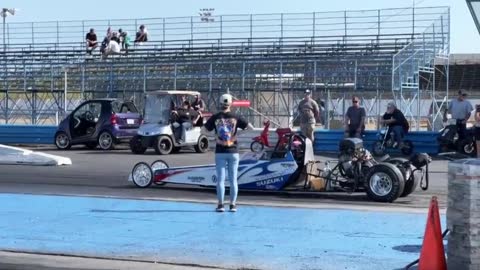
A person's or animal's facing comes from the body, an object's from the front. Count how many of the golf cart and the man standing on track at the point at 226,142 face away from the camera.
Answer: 1

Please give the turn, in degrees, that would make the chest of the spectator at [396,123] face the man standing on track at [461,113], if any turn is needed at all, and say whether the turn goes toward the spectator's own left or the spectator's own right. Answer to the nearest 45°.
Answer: approximately 135° to the spectator's own left

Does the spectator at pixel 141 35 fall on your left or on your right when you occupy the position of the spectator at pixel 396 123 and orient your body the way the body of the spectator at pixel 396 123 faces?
on your right

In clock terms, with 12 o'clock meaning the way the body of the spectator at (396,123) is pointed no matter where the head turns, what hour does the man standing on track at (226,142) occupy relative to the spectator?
The man standing on track is roughly at 11 o'clock from the spectator.

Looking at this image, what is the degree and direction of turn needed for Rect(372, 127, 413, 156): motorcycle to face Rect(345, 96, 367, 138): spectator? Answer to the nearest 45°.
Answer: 0° — it already faces them

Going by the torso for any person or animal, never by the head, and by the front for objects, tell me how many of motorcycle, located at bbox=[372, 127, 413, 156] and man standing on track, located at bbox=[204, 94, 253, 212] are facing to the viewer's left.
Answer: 1

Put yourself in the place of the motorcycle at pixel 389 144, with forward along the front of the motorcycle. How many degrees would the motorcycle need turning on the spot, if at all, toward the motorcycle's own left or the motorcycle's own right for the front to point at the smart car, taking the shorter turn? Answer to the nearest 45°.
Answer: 0° — it already faces it

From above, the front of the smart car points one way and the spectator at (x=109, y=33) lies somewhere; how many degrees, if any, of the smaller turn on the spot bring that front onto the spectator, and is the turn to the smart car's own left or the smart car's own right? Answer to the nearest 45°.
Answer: approximately 45° to the smart car's own right

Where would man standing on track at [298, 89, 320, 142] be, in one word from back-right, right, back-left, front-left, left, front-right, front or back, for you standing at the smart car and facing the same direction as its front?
back

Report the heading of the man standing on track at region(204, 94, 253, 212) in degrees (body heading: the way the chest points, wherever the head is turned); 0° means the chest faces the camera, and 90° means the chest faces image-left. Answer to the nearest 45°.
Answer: approximately 180°

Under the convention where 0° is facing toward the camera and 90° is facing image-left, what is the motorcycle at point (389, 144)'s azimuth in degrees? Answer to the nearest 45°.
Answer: approximately 90°

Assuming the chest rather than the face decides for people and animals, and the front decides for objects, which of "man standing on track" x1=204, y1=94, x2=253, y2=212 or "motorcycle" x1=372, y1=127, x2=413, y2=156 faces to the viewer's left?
the motorcycle

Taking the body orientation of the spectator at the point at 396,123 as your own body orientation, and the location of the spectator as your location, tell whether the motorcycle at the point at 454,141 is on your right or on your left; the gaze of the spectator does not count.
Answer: on your left
